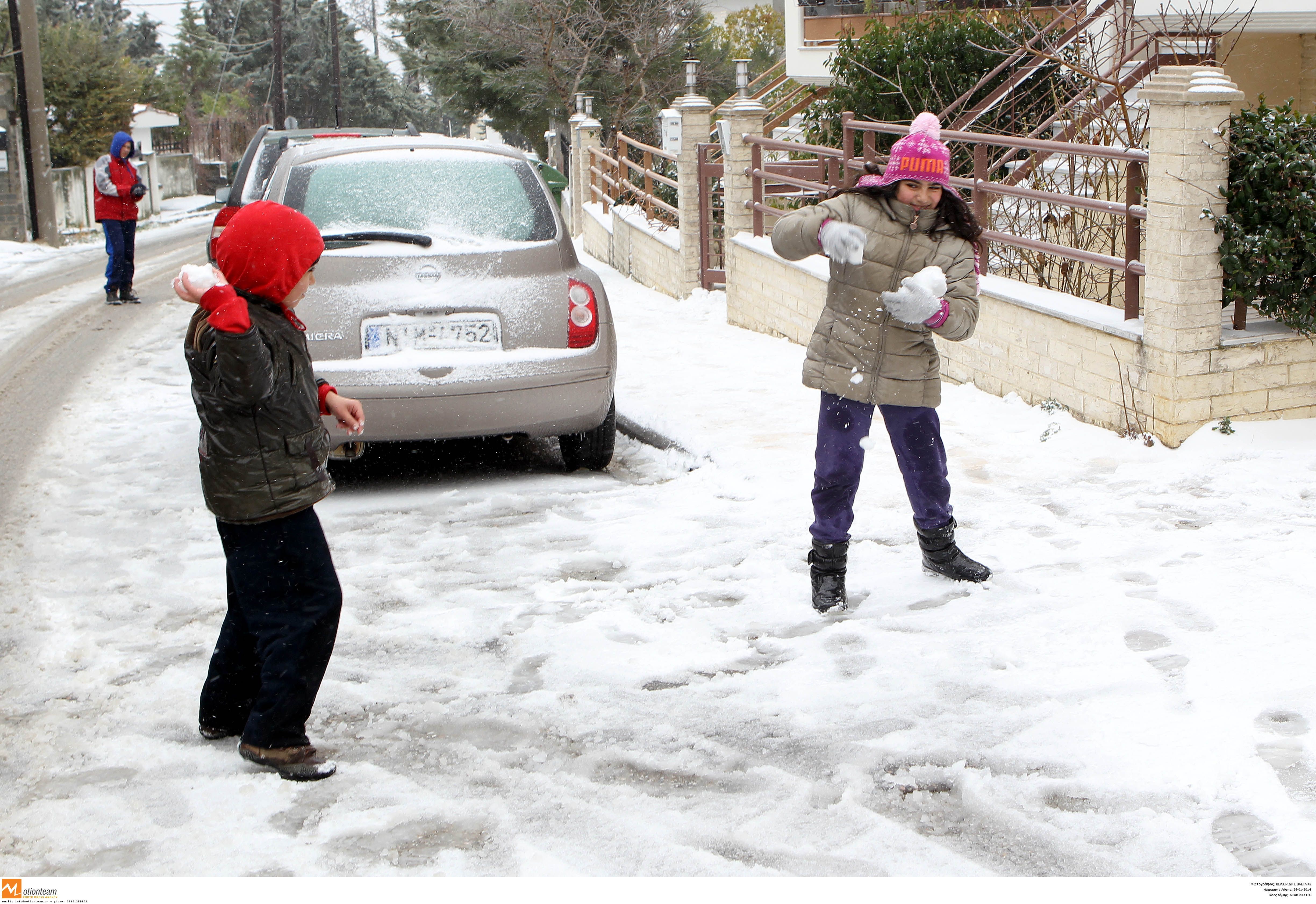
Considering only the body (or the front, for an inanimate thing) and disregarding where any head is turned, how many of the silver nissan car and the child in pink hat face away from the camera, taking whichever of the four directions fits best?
1

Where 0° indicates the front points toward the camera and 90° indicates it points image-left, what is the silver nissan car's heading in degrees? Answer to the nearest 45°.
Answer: approximately 180°

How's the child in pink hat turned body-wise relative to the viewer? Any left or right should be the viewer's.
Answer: facing the viewer

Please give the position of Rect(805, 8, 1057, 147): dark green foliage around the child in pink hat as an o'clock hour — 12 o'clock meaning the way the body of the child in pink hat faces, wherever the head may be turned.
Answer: The dark green foliage is roughly at 6 o'clock from the child in pink hat.

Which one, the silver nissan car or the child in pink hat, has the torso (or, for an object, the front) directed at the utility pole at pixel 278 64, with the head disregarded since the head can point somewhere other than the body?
the silver nissan car

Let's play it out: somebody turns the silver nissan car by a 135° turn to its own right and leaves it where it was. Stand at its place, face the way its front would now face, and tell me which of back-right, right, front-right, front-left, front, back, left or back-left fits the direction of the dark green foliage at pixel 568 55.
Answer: back-left

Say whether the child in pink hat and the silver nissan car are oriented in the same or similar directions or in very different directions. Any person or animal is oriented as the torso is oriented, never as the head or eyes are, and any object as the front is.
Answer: very different directions

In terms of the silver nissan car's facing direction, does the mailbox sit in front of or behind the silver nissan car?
in front

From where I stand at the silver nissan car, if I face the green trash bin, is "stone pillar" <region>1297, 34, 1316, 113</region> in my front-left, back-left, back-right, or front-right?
front-right
